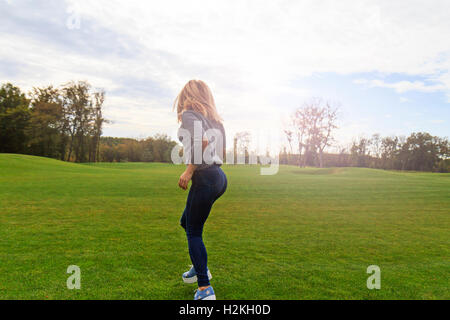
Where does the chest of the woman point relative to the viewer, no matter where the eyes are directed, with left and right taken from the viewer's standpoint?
facing away from the viewer and to the left of the viewer

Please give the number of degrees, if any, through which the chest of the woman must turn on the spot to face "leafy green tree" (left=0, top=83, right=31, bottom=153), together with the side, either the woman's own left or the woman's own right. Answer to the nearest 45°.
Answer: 0° — they already face it
